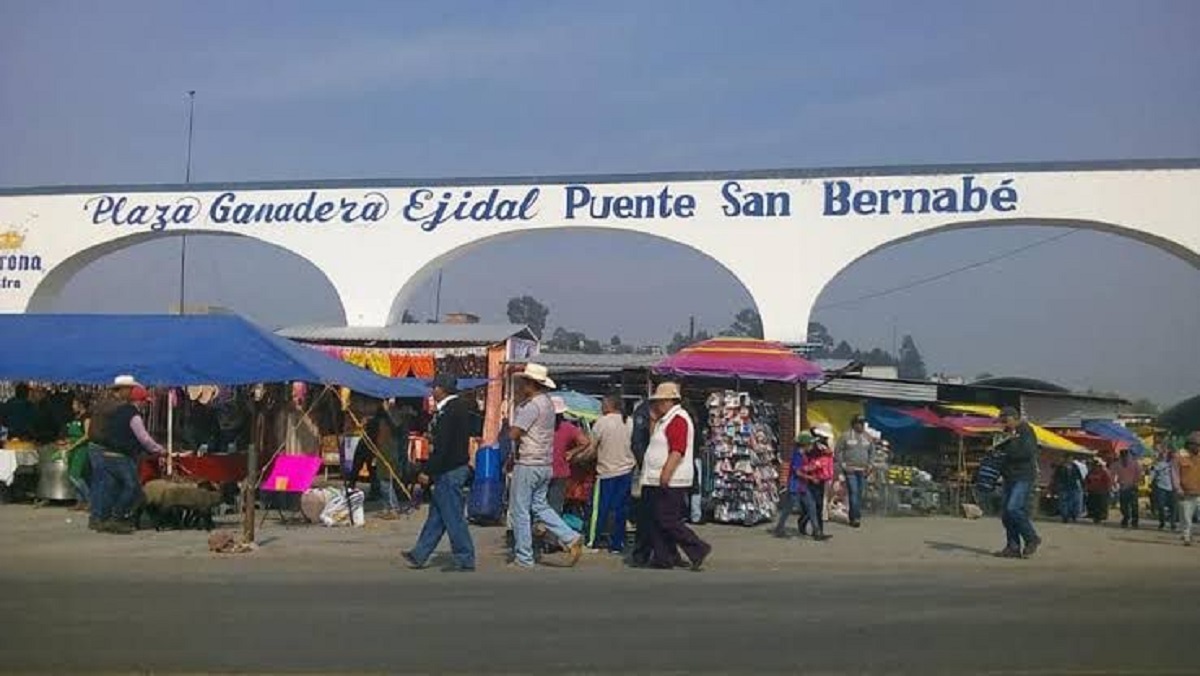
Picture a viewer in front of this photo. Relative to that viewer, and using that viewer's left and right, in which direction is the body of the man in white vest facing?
facing to the left of the viewer

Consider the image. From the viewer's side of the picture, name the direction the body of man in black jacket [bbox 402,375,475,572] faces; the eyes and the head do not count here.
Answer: to the viewer's left

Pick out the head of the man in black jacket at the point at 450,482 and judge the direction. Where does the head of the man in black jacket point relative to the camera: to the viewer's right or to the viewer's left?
to the viewer's left

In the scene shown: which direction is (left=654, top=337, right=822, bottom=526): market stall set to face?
toward the camera

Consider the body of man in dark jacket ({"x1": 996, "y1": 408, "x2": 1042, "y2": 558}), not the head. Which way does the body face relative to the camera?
to the viewer's left

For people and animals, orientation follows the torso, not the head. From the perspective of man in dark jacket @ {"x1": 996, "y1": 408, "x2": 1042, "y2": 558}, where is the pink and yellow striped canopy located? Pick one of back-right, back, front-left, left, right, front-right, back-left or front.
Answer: front-right

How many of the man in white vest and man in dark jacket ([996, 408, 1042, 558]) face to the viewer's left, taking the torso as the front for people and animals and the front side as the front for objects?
2

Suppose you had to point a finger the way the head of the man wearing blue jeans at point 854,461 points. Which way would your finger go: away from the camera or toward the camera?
toward the camera

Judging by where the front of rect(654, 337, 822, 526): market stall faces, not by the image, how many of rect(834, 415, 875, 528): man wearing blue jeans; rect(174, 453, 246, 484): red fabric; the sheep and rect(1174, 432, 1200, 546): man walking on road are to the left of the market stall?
2
